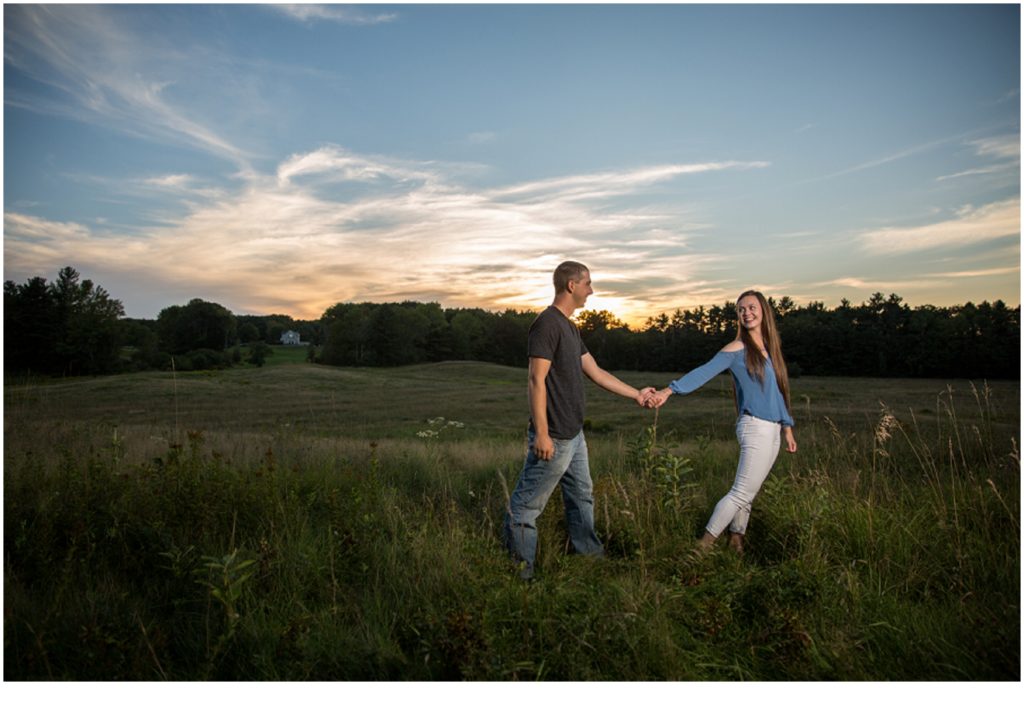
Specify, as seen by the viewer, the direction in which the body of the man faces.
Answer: to the viewer's right

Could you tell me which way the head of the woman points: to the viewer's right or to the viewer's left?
to the viewer's left

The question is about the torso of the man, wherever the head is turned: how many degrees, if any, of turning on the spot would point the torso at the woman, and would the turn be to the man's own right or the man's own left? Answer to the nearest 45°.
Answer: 0° — they already face them

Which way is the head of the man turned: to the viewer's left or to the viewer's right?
to the viewer's right
